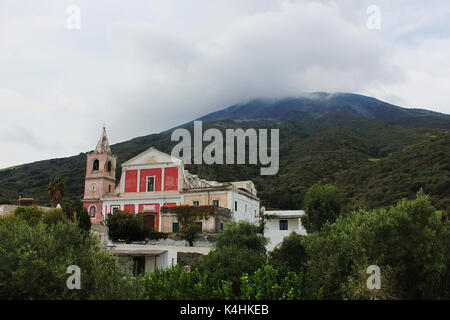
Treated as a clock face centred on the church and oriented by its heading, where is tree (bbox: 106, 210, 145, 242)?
The tree is roughly at 1 o'clock from the church.

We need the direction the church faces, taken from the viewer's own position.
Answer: facing the viewer and to the left of the viewer

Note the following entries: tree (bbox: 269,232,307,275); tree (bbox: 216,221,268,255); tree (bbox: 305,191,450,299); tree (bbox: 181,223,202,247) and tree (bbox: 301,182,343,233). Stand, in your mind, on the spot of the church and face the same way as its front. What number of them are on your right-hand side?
0

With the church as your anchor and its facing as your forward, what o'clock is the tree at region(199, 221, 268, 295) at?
The tree is roughly at 10 o'clock from the church.

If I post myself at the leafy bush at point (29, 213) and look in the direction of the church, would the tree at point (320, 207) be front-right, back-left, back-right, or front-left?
front-right

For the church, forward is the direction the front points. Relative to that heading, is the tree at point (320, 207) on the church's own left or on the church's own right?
on the church's own left

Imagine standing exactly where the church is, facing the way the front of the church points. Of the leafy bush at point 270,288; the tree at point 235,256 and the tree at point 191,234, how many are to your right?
0

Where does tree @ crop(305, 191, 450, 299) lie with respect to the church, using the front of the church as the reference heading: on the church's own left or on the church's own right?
on the church's own left

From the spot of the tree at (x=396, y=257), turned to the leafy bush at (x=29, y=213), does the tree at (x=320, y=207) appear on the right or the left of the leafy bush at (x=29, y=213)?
right

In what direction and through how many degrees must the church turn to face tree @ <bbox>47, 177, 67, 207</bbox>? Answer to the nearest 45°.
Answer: approximately 45° to its right

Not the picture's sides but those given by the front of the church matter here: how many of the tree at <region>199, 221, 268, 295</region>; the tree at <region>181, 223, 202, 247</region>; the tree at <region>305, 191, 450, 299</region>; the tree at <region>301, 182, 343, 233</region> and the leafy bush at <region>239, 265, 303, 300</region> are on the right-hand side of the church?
0

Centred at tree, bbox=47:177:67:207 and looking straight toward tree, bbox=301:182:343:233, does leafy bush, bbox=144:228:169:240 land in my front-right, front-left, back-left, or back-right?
front-right

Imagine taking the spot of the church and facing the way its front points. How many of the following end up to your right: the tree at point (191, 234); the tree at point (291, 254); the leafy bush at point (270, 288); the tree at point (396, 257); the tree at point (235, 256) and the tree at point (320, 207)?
0

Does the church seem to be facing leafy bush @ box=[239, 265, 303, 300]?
no

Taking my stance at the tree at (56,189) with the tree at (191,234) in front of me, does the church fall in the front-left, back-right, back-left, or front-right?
front-left

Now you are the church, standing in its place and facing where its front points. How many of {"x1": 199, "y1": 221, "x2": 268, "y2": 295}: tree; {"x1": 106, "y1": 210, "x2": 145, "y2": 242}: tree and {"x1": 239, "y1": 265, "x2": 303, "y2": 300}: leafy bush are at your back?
0
